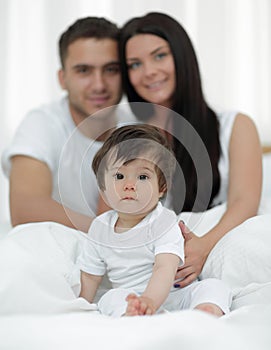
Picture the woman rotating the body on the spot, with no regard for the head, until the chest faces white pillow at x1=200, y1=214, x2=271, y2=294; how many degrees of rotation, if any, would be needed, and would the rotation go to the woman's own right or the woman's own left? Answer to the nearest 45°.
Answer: approximately 45° to the woman's own left

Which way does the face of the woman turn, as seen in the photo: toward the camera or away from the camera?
toward the camera

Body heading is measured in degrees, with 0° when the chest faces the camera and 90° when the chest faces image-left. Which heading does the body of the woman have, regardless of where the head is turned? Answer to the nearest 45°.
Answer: approximately 45°
